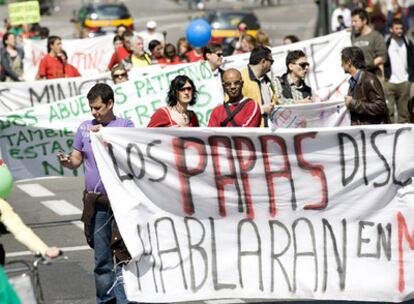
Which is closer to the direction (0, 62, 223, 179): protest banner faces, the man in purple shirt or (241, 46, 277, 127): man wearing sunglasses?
the man in purple shirt

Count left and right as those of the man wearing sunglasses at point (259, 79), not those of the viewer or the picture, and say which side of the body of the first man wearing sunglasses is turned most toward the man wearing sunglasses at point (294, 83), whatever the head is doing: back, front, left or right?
left

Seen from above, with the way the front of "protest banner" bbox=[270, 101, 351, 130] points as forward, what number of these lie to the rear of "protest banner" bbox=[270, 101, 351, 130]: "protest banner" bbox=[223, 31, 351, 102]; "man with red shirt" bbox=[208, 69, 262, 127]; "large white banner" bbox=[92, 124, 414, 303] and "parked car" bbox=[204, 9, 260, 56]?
2

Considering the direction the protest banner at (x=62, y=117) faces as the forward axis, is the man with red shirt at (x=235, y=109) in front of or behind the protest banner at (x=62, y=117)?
in front

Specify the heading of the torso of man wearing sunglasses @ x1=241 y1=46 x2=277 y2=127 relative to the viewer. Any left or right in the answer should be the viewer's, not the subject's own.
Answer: facing the viewer and to the right of the viewer

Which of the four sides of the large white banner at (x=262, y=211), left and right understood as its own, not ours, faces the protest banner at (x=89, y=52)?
back

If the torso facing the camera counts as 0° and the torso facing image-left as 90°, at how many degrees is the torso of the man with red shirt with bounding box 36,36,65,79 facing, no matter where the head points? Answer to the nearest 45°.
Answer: approximately 315°

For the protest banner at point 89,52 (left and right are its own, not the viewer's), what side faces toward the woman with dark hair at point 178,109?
front

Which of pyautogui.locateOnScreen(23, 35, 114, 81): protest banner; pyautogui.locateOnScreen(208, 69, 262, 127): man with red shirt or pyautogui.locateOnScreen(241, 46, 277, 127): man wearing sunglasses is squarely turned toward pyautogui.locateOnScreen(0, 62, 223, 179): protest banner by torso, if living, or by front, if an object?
pyautogui.locateOnScreen(23, 35, 114, 81): protest banner

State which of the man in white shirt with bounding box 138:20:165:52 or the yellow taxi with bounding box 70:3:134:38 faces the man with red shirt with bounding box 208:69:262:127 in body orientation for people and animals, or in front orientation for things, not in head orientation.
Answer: the man in white shirt
